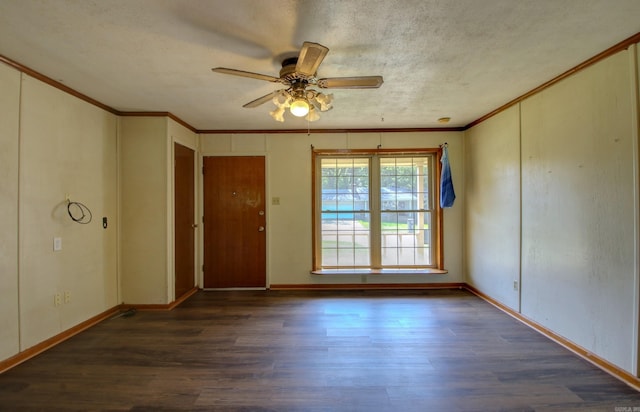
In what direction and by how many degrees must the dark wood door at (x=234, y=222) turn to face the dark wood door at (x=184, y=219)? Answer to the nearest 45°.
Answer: approximately 90° to its right

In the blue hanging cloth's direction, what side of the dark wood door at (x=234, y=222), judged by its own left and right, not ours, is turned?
left

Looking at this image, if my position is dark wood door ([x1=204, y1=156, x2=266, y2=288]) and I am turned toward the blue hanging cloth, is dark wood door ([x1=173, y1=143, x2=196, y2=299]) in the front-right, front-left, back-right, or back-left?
back-right

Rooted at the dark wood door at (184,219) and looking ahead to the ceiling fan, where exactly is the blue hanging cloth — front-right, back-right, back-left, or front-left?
front-left

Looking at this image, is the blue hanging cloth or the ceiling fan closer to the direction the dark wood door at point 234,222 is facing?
the ceiling fan

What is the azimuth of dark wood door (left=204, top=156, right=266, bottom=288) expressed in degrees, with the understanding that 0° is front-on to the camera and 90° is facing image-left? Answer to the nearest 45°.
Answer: approximately 0°

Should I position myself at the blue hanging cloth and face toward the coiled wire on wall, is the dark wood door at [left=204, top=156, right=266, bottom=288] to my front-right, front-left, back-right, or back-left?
front-right

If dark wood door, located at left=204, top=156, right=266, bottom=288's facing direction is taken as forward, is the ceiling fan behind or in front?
in front

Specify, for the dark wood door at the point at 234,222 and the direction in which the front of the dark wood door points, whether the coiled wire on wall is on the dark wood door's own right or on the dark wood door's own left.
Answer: on the dark wood door's own right
